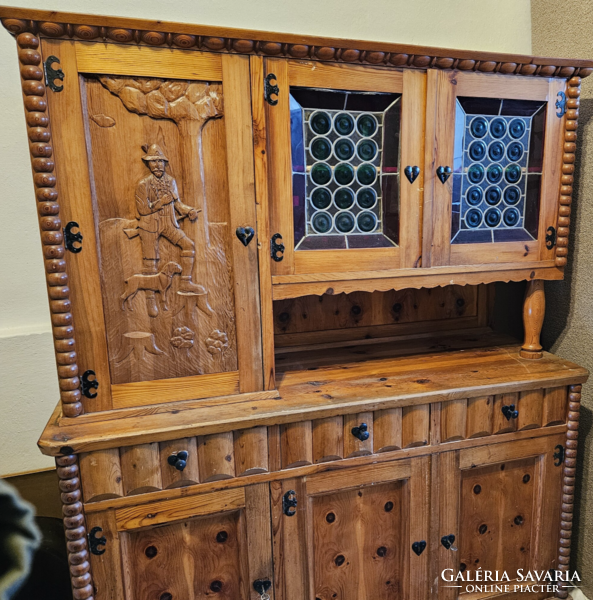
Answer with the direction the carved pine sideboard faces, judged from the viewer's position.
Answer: facing the viewer and to the right of the viewer
